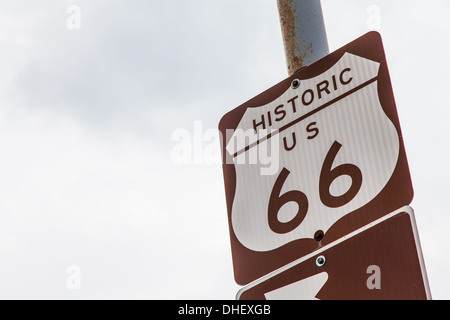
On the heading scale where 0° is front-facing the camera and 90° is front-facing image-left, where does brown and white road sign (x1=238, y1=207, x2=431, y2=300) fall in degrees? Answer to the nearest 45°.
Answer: approximately 45°

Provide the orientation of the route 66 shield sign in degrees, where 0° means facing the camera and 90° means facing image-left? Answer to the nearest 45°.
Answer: approximately 45°
